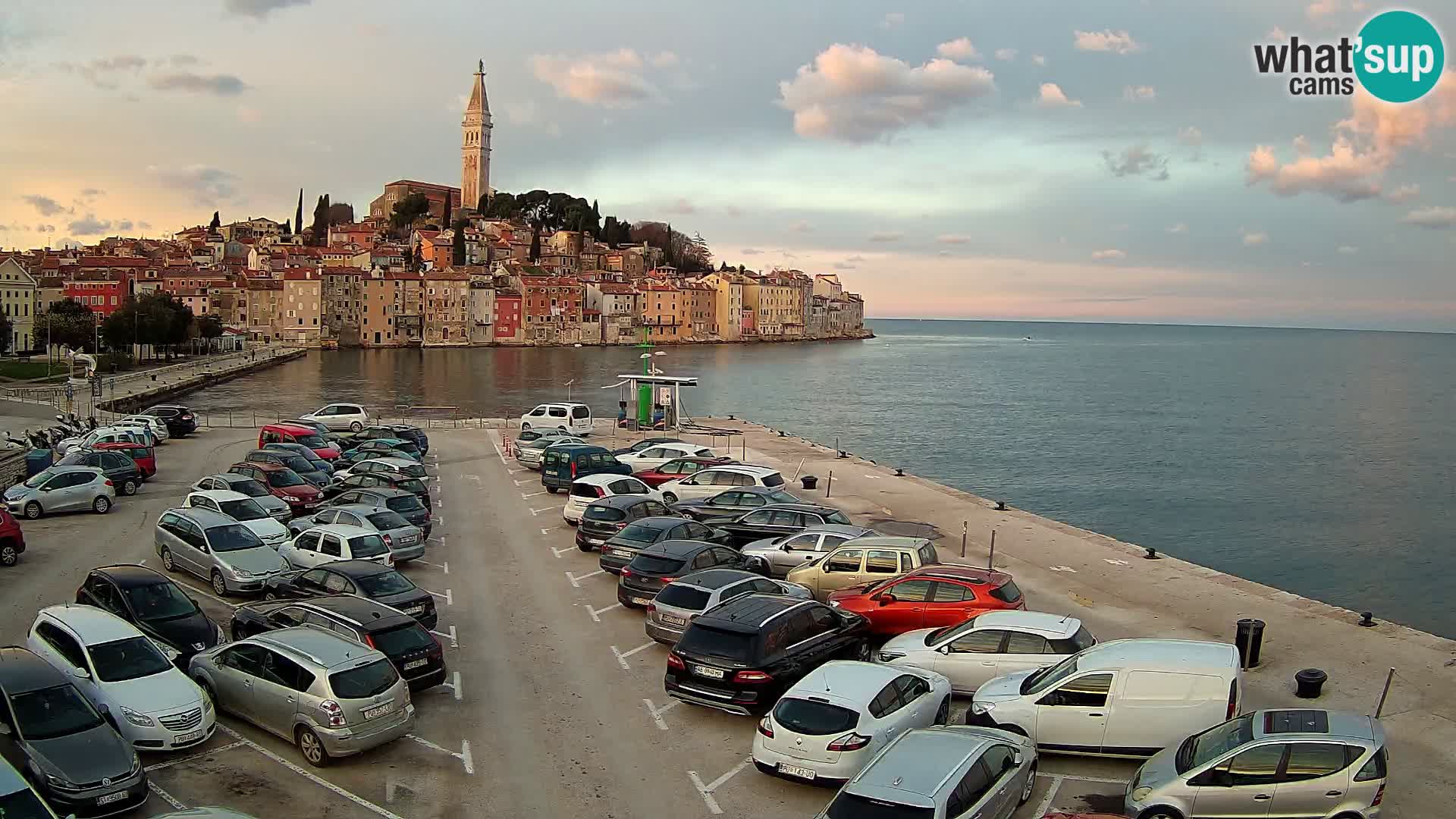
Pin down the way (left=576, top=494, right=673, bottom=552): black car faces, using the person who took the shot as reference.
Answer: facing away from the viewer and to the right of the viewer

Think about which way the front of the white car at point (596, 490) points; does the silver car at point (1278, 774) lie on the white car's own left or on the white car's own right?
on the white car's own right

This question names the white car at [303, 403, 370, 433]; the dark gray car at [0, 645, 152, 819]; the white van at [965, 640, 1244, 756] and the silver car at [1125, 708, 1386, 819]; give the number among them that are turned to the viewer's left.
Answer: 3

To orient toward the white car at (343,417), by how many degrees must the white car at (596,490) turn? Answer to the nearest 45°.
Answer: approximately 90° to its left

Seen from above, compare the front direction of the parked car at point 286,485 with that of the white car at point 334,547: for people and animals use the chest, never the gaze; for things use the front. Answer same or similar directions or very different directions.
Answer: very different directions

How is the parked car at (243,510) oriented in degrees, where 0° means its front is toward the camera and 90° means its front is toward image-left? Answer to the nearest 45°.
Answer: approximately 315°

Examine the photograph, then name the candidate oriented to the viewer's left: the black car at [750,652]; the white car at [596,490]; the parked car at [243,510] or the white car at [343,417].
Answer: the white car at [343,417]

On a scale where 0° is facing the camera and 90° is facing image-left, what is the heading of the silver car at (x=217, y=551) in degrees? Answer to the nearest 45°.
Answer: approximately 315°

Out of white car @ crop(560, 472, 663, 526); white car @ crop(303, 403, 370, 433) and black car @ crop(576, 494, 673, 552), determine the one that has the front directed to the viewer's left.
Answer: white car @ crop(303, 403, 370, 433)

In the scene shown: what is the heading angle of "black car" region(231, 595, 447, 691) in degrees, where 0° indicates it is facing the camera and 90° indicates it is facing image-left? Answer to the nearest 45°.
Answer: approximately 135°

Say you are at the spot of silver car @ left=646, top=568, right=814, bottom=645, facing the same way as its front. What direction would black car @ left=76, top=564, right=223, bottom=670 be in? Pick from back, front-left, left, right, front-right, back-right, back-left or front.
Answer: back-left

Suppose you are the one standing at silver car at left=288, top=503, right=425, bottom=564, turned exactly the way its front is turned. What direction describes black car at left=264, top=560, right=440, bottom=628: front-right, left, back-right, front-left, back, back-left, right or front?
back-left

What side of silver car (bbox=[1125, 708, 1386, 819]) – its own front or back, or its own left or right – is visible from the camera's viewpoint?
left

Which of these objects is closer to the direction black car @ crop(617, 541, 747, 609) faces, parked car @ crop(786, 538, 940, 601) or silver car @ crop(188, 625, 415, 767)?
the parked car

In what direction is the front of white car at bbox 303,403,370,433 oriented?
to the viewer's left

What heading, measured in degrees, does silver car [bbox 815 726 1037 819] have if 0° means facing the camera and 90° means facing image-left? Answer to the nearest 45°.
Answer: approximately 225°
